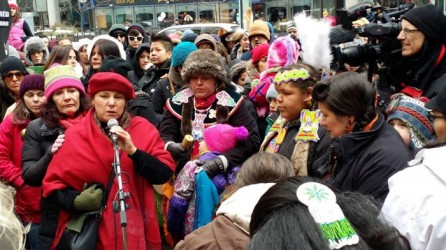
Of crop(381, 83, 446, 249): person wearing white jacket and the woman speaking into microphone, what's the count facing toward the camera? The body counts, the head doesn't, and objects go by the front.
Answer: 1

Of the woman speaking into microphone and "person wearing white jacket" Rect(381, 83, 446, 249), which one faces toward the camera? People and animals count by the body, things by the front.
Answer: the woman speaking into microphone

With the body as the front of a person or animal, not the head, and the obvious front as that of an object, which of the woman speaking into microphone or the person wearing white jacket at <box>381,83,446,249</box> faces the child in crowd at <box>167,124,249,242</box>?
the person wearing white jacket

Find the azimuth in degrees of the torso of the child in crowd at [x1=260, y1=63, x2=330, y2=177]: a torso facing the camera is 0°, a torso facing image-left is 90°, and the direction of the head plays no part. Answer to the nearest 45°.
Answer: approximately 45°

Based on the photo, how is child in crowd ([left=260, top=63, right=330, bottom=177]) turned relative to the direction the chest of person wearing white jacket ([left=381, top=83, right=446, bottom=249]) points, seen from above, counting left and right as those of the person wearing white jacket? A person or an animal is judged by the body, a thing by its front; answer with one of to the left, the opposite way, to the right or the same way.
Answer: to the left

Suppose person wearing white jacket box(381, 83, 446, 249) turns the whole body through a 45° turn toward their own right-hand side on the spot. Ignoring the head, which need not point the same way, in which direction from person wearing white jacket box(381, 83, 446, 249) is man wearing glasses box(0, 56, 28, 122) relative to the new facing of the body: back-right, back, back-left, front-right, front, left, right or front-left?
front-left

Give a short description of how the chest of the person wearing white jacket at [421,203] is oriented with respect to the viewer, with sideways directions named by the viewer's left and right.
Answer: facing away from the viewer and to the left of the viewer

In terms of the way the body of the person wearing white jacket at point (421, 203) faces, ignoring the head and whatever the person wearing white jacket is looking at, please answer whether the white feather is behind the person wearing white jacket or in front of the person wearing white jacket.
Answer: in front

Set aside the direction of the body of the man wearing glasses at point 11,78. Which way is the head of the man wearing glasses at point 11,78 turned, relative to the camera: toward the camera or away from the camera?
toward the camera

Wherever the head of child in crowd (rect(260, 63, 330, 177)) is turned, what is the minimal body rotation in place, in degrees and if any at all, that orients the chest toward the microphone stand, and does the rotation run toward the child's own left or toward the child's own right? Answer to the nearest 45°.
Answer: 0° — they already face it

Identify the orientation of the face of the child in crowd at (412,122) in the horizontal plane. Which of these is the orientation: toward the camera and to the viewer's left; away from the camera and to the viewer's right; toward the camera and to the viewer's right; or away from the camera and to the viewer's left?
toward the camera and to the viewer's left

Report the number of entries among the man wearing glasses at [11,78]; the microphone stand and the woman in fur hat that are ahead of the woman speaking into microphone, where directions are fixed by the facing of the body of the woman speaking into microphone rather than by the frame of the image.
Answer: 1

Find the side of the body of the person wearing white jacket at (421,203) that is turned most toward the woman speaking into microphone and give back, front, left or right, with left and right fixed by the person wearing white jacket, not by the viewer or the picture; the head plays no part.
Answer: front

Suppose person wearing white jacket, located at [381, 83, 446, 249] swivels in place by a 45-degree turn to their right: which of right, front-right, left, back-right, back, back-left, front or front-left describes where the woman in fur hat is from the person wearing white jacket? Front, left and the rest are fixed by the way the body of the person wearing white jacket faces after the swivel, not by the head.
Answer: front-left

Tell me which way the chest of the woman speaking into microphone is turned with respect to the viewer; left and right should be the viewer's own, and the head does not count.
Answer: facing the viewer

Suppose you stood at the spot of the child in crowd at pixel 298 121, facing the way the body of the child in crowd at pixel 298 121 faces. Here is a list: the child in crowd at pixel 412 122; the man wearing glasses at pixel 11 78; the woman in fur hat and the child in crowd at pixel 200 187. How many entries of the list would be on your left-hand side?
1

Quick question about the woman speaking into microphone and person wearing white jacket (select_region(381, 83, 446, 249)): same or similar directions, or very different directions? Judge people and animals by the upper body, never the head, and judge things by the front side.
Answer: very different directions

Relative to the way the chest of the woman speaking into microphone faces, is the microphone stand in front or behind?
in front
